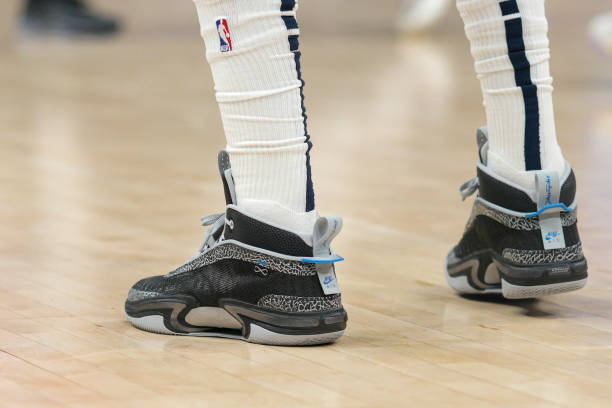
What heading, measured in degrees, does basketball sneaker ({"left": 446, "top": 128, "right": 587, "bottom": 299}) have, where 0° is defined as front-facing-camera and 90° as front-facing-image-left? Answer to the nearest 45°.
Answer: approximately 135°
